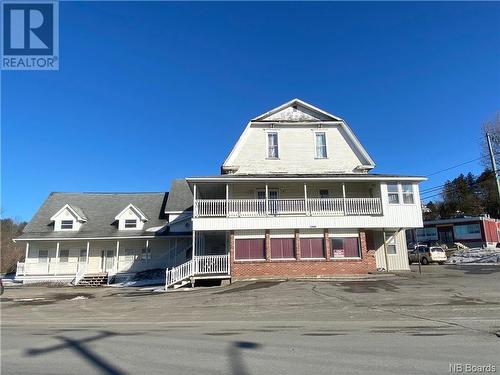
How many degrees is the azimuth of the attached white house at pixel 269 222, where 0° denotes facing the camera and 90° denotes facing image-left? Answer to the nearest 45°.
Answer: approximately 0°

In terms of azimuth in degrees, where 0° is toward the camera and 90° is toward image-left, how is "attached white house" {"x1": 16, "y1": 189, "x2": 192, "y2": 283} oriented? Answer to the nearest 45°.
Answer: approximately 0°
